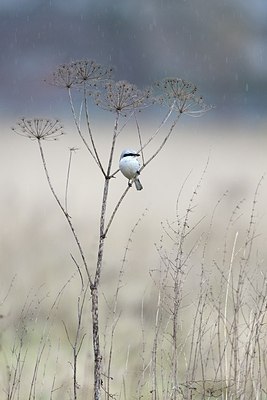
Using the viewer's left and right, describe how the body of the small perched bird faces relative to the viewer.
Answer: facing the viewer and to the left of the viewer
